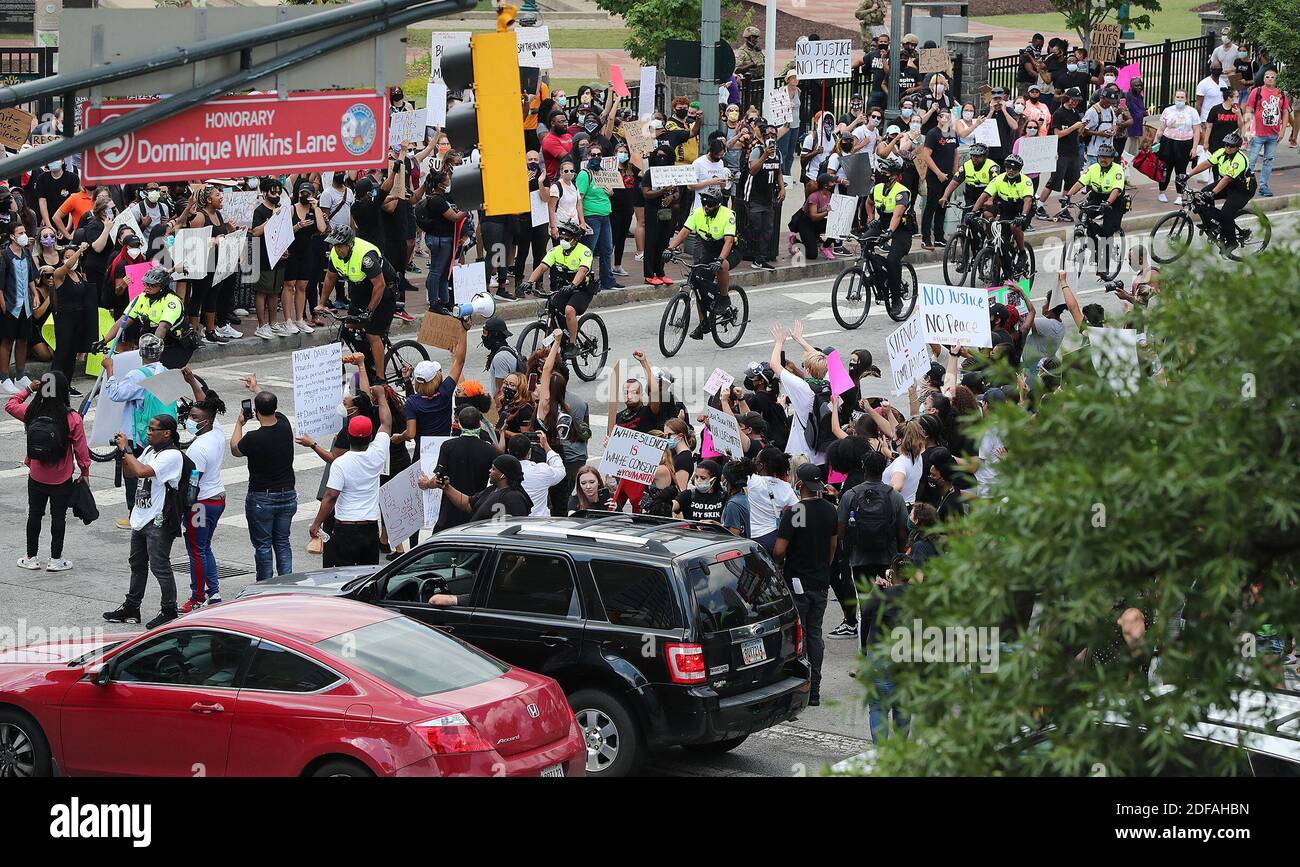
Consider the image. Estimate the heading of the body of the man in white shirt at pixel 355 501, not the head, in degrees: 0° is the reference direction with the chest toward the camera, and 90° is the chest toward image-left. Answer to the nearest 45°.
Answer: approximately 180°

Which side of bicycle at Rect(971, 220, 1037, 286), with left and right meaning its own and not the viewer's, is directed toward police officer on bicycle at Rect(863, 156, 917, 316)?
front

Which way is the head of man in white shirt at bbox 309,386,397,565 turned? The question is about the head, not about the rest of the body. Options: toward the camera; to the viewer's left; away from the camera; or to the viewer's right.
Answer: away from the camera

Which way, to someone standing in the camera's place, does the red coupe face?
facing away from the viewer and to the left of the viewer

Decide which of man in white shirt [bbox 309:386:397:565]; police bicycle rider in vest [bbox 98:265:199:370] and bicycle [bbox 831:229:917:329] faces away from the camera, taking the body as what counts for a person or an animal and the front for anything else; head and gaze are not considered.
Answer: the man in white shirt

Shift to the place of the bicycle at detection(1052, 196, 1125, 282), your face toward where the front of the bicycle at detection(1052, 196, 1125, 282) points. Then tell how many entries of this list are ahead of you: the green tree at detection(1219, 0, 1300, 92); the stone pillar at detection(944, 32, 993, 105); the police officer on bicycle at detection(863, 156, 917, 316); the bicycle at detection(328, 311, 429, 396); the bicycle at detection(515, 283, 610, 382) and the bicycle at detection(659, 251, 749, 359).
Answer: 4

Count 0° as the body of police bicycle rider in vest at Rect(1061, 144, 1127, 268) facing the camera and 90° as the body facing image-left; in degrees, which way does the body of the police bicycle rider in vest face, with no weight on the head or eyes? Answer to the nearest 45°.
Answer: approximately 45°

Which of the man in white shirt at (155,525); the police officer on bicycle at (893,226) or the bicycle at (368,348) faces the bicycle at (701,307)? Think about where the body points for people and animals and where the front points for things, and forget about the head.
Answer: the police officer on bicycle

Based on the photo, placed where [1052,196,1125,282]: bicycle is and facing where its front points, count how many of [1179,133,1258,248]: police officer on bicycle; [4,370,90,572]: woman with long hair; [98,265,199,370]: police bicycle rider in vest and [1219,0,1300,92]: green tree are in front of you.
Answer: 2

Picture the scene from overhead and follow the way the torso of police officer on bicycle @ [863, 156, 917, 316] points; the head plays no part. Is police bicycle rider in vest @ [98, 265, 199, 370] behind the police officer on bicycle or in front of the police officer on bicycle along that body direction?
in front

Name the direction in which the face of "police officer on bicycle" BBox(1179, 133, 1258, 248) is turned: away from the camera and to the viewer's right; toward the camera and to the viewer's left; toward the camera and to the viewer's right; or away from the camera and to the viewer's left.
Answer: toward the camera and to the viewer's left

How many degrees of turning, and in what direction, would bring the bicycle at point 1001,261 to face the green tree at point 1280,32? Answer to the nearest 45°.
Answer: approximately 180°

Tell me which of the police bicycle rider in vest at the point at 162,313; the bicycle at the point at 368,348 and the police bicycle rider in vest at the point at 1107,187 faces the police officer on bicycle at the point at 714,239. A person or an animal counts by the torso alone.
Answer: the police bicycle rider in vest at the point at 1107,187

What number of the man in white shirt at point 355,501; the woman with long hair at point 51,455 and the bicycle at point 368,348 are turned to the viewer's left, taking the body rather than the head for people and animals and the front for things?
1

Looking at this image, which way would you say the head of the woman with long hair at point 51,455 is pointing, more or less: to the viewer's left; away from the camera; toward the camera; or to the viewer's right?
away from the camera

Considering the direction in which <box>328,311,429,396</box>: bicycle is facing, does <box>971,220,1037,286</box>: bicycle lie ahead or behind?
behind

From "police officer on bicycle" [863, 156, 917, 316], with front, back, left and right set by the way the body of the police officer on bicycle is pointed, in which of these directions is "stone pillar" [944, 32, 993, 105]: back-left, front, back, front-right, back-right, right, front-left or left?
back-right
